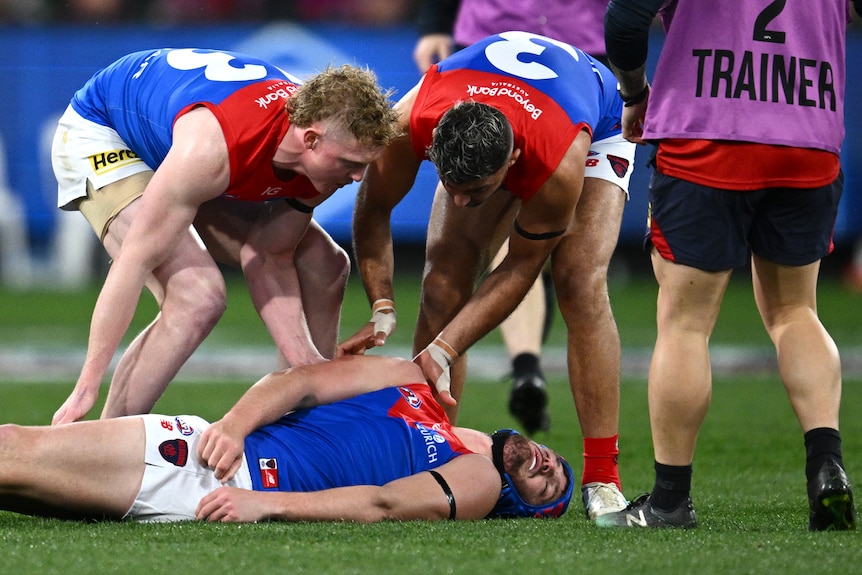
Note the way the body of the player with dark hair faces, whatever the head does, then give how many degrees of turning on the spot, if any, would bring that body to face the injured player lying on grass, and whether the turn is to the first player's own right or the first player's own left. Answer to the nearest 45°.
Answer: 0° — they already face them

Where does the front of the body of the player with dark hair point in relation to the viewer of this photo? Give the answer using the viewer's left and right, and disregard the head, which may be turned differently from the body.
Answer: facing the viewer and to the left of the viewer
